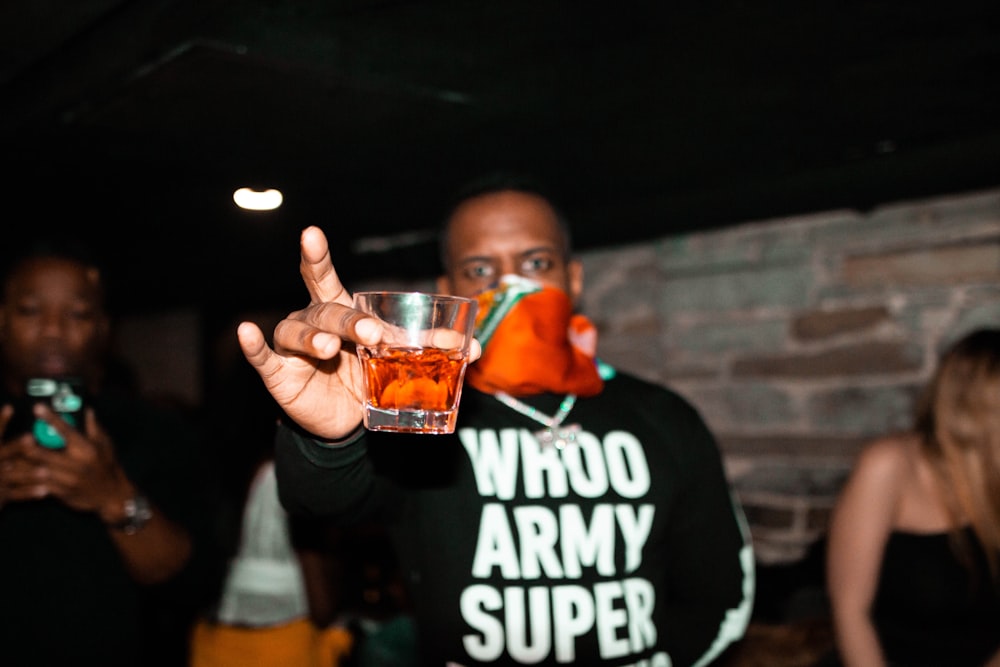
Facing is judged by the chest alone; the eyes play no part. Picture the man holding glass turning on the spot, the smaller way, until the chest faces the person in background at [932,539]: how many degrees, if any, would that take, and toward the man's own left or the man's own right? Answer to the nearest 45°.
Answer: approximately 135° to the man's own left

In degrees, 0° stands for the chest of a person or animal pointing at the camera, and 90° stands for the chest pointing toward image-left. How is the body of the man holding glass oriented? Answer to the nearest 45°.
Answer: approximately 0°

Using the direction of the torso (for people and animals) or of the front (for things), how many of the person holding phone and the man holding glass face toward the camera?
2

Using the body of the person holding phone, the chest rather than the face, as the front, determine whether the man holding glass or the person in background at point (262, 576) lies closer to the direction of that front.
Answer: the man holding glass

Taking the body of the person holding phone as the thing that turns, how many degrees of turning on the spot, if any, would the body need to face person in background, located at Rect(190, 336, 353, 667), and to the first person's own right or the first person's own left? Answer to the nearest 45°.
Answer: approximately 135° to the first person's own left

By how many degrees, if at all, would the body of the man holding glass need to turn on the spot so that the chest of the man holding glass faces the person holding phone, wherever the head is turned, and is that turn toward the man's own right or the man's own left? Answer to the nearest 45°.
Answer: approximately 90° to the man's own right
